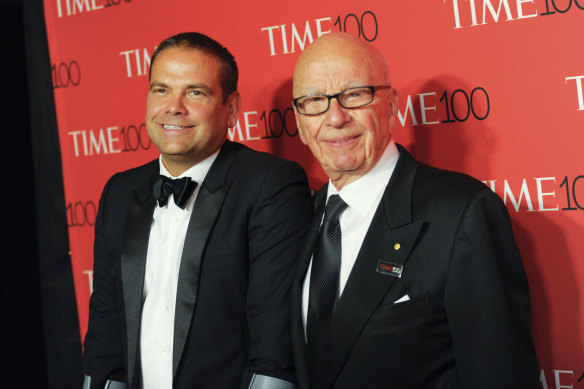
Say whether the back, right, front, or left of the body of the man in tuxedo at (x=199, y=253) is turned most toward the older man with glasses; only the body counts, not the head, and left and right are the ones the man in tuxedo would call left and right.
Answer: left

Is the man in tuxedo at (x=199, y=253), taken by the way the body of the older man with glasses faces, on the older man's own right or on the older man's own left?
on the older man's own right

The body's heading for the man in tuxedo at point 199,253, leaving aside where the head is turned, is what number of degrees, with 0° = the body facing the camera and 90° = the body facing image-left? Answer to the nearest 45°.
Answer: approximately 45°
